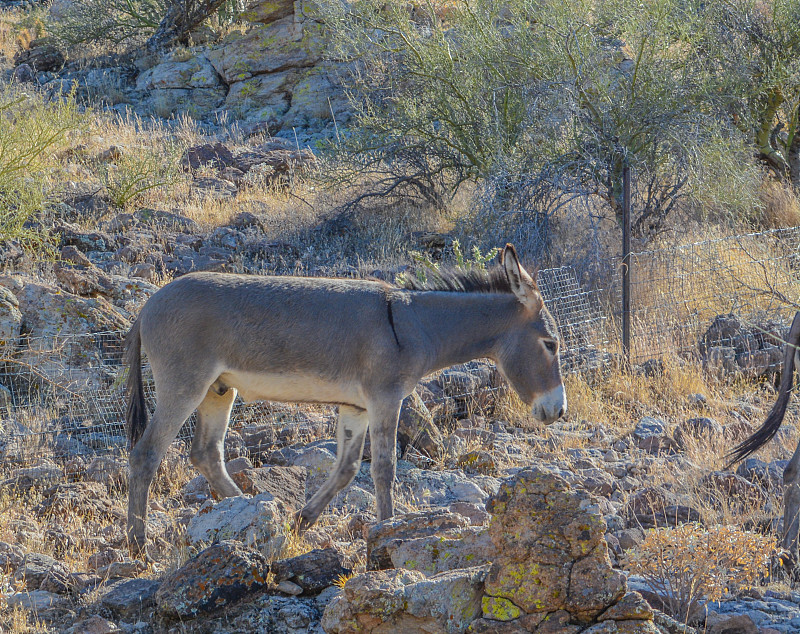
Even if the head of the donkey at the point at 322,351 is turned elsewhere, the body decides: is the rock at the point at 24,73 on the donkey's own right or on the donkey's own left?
on the donkey's own left

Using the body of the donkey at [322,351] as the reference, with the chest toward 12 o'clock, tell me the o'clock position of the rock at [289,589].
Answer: The rock is roughly at 3 o'clock from the donkey.

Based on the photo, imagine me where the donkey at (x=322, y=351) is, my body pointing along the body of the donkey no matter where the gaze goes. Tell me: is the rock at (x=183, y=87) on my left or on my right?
on my left

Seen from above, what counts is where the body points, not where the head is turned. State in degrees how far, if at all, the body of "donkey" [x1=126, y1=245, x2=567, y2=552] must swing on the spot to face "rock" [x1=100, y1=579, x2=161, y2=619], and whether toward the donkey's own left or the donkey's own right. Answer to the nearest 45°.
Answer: approximately 135° to the donkey's own right

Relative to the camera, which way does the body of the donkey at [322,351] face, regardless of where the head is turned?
to the viewer's right

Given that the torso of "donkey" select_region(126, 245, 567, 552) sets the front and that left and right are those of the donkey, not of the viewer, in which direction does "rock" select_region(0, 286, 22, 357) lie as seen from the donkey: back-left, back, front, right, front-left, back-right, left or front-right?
back-left

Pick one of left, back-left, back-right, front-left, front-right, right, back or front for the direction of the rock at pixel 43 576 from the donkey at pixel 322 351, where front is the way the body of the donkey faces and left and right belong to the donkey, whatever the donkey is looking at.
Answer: back-right

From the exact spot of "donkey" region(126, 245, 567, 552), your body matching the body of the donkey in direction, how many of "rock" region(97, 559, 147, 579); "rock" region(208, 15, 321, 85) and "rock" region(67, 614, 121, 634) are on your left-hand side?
1

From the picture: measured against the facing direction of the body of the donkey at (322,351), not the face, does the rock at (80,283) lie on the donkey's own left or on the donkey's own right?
on the donkey's own left
